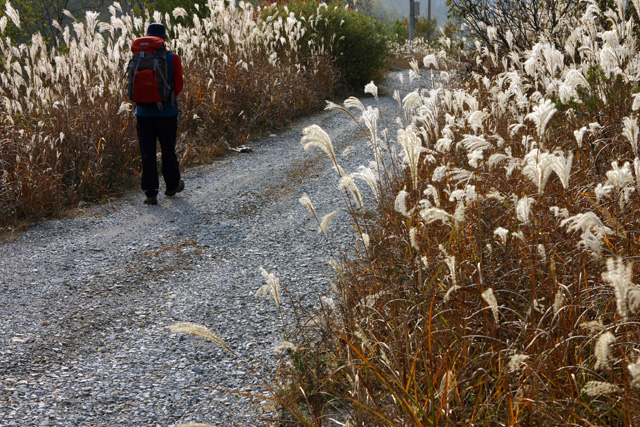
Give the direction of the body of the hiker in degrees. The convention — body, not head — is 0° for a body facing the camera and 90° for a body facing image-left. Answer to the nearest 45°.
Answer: approximately 225°

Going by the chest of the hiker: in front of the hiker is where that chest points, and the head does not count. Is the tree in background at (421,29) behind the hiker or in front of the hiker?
in front

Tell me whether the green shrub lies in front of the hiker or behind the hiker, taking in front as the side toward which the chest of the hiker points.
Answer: in front
